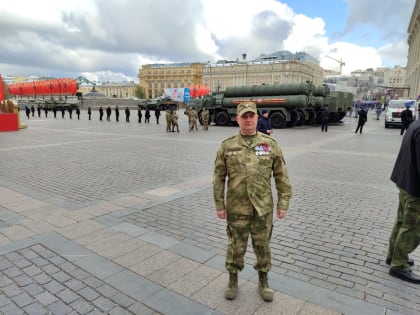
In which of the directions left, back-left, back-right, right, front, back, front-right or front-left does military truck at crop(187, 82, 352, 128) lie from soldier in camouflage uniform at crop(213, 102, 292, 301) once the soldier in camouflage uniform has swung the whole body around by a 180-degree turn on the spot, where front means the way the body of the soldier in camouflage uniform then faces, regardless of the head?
front

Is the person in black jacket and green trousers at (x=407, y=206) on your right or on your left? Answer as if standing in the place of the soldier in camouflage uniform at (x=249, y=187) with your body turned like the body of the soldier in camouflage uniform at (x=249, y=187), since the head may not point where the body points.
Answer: on your left

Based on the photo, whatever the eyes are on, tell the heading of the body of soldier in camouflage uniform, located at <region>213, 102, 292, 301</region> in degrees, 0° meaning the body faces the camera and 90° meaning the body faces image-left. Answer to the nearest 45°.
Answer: approximately 0°

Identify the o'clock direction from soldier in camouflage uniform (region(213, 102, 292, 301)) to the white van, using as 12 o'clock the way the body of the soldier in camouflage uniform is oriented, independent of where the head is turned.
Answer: The white van is roughly at 7 o'clock from the soldier in camouflage uniform.

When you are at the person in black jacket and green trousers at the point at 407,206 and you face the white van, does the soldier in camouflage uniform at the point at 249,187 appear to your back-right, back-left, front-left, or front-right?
back-left

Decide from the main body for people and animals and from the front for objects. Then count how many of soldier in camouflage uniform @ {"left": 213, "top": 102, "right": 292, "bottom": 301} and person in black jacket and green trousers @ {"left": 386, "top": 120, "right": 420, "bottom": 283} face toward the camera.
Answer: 1

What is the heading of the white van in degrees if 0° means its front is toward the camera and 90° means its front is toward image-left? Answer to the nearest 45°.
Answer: approximately 45°
